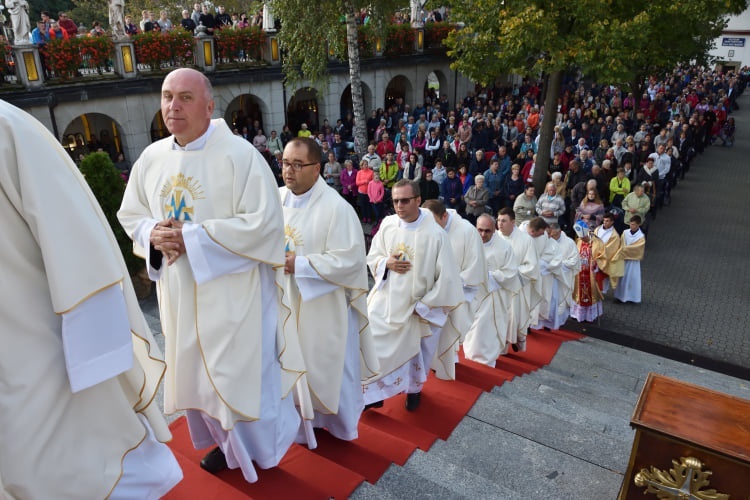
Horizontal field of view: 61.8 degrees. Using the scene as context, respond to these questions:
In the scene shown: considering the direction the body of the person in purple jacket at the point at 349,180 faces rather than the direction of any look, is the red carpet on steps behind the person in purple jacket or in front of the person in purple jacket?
in front

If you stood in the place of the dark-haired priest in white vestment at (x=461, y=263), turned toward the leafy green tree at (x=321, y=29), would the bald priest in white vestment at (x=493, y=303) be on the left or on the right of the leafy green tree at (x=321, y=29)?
right

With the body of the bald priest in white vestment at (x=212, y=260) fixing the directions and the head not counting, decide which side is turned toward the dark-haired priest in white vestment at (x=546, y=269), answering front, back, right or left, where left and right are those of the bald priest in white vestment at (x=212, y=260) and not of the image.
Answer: back

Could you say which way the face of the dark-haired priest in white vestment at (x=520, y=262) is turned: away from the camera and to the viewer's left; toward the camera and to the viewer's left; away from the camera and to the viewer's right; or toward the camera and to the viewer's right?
toward the camera and to the viewer's left

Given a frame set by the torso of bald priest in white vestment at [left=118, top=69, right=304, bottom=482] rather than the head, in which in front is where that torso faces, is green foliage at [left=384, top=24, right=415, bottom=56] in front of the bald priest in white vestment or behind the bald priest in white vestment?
behind

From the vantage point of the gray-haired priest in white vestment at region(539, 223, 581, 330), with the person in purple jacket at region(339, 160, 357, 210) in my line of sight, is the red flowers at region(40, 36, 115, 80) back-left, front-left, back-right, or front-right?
front-left

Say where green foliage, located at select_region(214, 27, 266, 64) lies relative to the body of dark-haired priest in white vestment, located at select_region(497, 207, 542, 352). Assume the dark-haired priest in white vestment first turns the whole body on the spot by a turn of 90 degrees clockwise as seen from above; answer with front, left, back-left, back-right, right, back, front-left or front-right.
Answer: front

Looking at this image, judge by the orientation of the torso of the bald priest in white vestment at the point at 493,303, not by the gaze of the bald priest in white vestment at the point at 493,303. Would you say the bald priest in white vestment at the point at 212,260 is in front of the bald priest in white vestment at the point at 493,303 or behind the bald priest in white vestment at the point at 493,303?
in front

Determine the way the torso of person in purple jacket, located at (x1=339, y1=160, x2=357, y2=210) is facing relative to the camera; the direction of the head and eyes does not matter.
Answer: toward the camera

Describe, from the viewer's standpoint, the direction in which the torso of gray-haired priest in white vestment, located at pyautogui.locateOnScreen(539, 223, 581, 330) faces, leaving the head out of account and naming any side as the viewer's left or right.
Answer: facing the viewer and to the left of the viewer

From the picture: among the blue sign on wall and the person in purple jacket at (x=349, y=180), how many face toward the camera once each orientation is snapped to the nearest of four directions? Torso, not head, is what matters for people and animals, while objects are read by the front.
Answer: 2

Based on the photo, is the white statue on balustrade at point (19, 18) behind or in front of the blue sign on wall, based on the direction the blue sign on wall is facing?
in front

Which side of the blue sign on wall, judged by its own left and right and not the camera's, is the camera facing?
front

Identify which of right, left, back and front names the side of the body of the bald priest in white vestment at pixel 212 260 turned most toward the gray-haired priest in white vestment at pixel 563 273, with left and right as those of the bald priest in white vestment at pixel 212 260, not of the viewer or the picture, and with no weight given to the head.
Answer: back

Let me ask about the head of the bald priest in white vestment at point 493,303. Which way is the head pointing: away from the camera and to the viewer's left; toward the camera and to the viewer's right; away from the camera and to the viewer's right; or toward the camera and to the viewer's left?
toward the camera and to the viewer's left

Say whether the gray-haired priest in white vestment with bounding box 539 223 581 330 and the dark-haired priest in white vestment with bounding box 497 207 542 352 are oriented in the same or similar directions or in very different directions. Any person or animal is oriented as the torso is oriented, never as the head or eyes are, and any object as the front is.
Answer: same or similar directions
